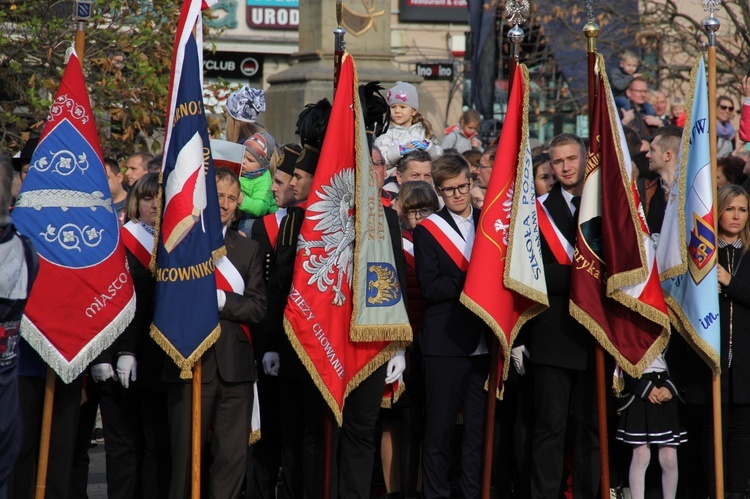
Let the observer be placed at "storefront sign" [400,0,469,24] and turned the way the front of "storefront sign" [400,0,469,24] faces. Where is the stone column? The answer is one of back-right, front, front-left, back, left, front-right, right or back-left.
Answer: front

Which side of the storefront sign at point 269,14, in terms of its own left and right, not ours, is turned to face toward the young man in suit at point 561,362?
front

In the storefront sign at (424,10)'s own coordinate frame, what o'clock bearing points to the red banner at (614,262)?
The red banner is roughly at 12 o'clock from the storefront sign.

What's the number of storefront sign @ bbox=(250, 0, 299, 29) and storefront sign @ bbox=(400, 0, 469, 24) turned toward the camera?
2

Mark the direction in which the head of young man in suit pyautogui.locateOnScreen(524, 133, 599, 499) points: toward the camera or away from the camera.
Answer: toward the camera

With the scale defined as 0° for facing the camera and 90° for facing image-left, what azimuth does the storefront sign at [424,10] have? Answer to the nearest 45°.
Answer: approximately 0°

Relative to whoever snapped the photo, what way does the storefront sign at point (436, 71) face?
facing the viewer

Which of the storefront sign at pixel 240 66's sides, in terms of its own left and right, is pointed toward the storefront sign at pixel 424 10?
left

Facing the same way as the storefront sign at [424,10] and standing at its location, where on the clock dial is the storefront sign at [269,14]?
the storefront sign at [269,14] is roughly at 3 o'clock from the storefront sign at [424,10].

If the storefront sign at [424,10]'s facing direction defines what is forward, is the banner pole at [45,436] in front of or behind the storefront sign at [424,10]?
in front

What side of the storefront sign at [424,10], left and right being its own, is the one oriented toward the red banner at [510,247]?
front

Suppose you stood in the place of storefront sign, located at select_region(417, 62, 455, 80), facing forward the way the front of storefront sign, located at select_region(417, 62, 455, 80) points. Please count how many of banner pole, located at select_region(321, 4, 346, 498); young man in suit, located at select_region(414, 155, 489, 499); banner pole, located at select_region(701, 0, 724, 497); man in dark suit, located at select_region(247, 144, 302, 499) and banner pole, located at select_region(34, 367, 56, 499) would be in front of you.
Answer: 5

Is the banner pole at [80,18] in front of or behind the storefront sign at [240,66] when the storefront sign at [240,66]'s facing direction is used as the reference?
in front

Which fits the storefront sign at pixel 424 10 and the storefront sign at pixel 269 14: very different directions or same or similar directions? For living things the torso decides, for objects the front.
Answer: same or similar directions

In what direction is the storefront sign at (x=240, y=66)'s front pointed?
toward the camera

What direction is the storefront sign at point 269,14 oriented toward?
toward the camera

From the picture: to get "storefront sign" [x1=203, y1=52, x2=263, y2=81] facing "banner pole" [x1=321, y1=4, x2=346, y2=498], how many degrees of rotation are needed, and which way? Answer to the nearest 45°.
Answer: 0° — it already faces it
